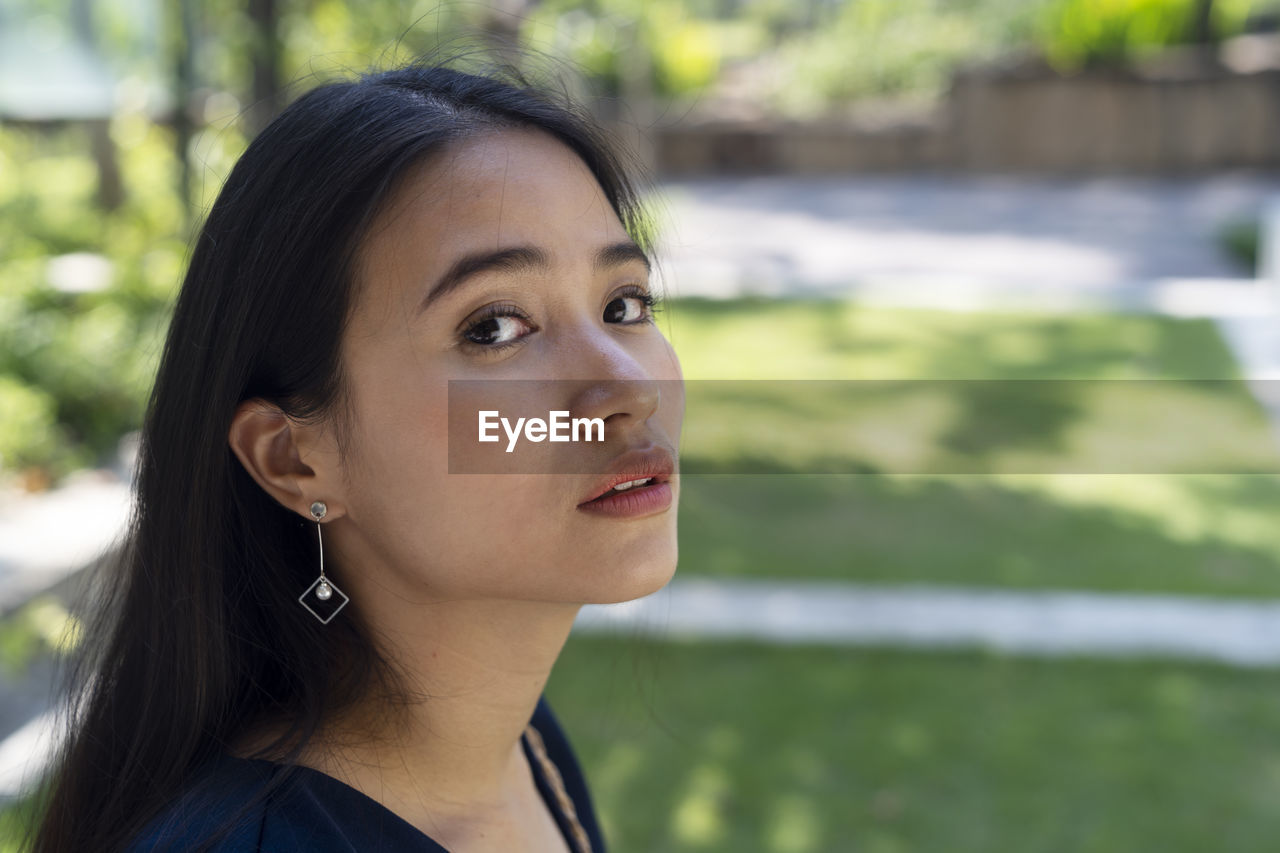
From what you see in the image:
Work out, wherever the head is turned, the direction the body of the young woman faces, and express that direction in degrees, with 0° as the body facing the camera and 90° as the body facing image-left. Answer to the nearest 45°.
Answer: approximately 315°
